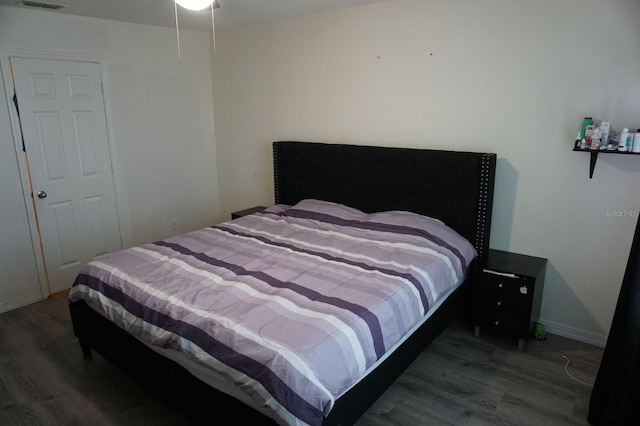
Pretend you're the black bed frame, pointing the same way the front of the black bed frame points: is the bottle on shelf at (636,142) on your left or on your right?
on your left

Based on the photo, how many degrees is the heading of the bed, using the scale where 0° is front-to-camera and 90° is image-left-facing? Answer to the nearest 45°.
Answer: approximately 45°

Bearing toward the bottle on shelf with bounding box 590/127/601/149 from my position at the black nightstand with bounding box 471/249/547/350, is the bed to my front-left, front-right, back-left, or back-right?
back-right

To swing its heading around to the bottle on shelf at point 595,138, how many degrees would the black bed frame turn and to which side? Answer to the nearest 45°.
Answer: approximately 135° to its left
